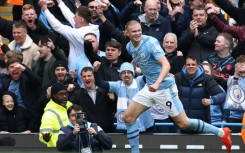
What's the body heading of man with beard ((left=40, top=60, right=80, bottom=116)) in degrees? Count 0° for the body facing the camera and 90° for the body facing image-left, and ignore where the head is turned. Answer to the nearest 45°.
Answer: approximately 0°

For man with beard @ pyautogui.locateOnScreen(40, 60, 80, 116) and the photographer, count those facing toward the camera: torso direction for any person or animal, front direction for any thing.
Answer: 2

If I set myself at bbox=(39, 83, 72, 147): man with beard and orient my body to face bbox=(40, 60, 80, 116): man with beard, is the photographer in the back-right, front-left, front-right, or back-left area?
back-right
